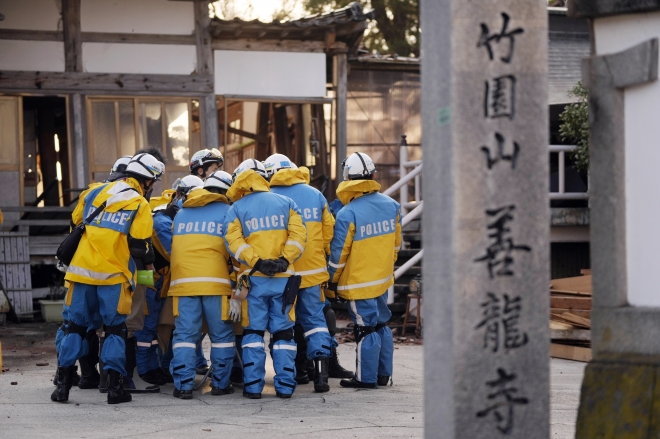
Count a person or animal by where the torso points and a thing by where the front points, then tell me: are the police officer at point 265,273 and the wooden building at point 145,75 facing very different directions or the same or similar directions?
very different directions

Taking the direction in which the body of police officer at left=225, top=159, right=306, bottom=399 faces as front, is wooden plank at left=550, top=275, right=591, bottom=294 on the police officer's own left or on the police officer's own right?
on the police officer's own right

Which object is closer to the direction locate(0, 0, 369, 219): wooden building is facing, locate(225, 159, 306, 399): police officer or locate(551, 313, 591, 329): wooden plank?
the police officer

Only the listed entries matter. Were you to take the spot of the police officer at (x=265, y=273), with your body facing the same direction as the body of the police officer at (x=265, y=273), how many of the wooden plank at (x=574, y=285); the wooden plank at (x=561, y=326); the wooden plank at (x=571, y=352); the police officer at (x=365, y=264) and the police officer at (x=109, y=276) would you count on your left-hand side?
1

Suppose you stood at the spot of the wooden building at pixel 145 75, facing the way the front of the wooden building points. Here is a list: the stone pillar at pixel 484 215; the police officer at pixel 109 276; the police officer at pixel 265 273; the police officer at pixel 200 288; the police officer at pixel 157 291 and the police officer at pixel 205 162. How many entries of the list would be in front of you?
6

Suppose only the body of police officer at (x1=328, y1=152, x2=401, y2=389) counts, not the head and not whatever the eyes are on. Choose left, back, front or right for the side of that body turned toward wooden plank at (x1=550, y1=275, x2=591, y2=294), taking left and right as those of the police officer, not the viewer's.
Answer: right

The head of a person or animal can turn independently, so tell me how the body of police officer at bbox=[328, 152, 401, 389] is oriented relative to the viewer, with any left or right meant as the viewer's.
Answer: facing away from the viewer and to the left of the viewer

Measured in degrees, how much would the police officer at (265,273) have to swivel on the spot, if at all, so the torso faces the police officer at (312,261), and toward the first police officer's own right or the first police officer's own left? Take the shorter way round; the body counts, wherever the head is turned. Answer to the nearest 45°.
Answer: approximately 45° to the first police officer's own right

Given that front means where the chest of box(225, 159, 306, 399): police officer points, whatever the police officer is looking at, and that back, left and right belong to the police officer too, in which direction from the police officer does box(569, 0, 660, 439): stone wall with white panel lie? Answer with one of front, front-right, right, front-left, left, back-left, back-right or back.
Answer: back-right

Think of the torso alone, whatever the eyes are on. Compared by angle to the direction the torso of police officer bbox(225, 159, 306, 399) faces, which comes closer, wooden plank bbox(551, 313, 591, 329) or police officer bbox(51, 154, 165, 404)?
the wooden plank

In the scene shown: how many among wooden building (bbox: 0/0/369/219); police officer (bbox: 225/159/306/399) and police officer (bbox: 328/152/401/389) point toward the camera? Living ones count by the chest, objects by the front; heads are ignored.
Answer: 1

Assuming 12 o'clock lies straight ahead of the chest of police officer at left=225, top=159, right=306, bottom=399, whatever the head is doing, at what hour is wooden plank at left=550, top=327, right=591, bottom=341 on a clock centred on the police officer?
The wooden plank is roughly at 2 o'clock from the police officer.

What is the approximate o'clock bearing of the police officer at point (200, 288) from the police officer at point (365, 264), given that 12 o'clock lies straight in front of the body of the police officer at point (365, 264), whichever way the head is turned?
the police officer at point (200, 288) is roughly at 10 o'clock from the police officer at point (365, 264).

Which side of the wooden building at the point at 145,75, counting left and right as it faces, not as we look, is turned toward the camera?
front

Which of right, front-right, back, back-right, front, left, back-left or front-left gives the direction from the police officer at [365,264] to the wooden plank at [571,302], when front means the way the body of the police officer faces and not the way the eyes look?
right

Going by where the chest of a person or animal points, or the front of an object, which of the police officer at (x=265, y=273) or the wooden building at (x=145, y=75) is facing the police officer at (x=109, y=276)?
the wooden building

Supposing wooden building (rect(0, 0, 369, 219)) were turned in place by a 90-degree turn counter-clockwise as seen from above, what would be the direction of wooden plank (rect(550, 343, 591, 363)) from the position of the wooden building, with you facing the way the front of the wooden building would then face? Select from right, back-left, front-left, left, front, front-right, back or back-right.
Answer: front-right

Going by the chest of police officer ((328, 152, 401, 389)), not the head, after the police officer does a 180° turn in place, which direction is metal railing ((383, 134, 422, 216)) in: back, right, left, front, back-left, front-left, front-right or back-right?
back-left

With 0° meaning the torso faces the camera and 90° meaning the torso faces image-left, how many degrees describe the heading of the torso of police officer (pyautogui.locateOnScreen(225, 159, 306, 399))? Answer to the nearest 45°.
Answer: approximately 180°

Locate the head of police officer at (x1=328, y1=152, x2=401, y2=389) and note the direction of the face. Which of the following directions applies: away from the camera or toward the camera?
away from the camera
